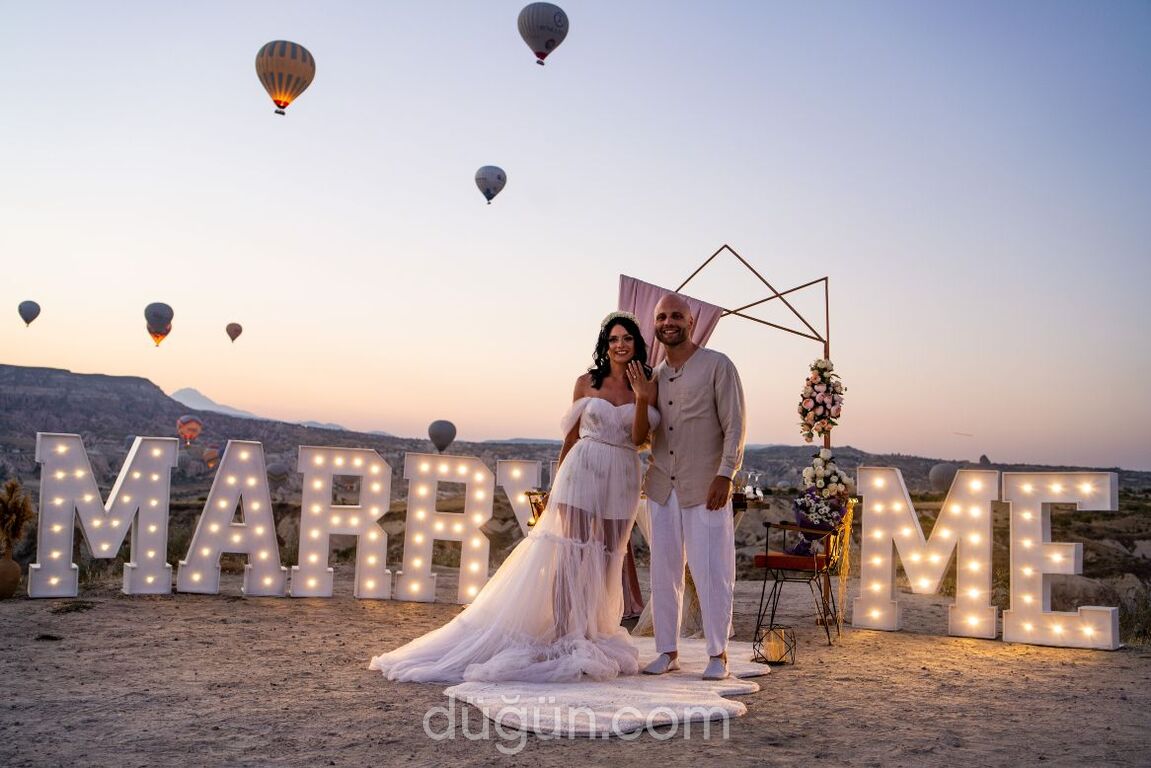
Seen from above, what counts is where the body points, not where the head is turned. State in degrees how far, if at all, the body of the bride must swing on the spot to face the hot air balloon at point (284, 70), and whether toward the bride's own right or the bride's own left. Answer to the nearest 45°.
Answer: approximately 180°

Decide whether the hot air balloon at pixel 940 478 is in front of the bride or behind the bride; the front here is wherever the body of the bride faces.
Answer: behind

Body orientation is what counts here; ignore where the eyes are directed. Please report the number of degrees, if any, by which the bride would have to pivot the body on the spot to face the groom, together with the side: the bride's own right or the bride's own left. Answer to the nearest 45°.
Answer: approximately 90° to the bride's own left

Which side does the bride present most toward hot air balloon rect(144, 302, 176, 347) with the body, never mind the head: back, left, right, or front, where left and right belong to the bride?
back

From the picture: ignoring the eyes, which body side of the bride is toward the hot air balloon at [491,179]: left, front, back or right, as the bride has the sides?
back

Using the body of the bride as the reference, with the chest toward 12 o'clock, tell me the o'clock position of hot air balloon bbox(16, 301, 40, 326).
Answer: The hot air balloon is roughly at 5 o'clock from the bride.

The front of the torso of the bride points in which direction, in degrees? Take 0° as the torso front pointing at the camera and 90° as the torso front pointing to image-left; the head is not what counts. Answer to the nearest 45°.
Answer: approximately 0°

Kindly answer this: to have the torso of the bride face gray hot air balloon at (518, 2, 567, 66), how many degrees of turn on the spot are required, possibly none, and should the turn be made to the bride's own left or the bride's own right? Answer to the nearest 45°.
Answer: approximately 180°
